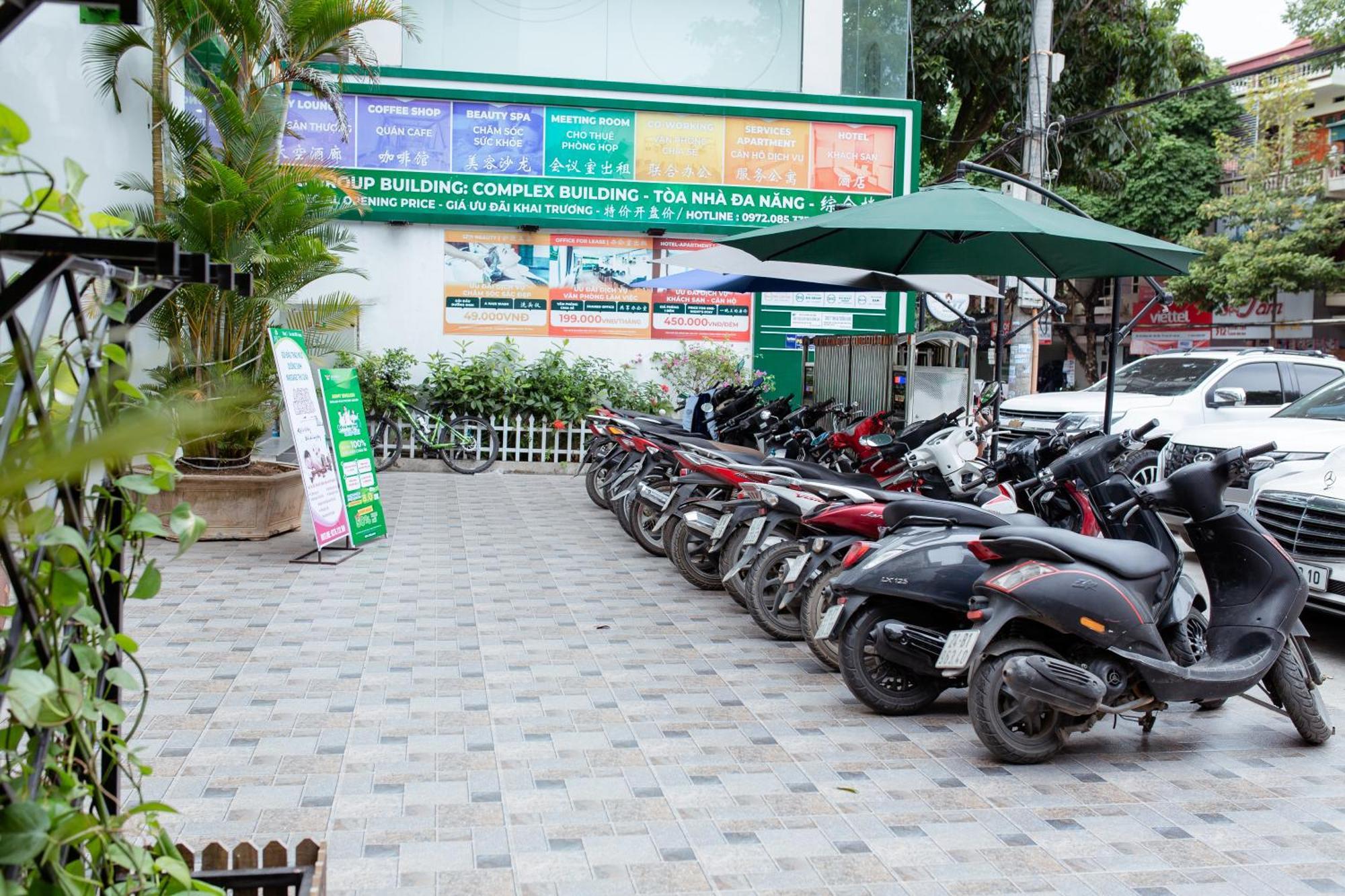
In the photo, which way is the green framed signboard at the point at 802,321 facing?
toward the camera

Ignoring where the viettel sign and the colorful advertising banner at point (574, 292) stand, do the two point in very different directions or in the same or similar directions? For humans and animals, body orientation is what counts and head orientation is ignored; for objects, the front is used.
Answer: same or similar directions

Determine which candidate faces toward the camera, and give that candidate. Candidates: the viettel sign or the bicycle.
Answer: the viettel sign

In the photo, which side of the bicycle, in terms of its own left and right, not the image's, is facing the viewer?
left

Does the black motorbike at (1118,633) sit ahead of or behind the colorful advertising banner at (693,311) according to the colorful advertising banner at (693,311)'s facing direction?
ahead

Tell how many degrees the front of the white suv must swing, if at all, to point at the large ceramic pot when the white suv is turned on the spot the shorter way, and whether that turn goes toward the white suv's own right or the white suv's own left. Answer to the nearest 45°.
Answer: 0° — it already faces it

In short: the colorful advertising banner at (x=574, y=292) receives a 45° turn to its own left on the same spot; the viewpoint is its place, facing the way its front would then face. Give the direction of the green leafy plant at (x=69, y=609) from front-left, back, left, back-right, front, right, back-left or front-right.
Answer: front-right

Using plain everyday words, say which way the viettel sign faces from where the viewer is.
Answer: facing the viewer

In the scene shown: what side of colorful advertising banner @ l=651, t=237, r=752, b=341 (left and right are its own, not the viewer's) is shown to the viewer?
front

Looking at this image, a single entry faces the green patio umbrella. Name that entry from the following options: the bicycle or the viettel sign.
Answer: the viettel sign

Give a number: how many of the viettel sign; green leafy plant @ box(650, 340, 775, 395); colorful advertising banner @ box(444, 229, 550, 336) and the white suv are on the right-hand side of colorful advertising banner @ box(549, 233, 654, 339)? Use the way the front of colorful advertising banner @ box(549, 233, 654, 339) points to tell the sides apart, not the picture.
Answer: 1

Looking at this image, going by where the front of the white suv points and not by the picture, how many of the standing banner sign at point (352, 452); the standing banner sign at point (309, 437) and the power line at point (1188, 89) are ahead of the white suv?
2

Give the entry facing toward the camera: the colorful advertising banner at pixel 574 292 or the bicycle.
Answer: the colorful advertising banner

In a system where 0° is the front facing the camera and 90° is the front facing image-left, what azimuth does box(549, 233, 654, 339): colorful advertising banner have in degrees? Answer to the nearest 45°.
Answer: approximately 0°
